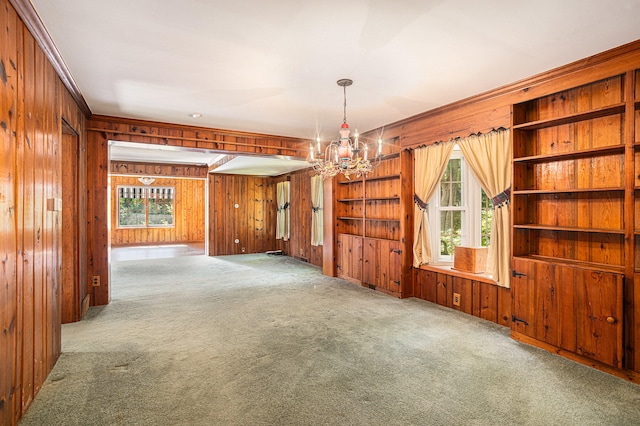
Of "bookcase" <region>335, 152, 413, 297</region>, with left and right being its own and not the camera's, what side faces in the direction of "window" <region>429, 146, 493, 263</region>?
left

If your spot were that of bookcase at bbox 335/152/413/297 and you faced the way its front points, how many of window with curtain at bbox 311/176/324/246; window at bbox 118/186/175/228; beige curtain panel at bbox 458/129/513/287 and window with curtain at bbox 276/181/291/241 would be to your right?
3

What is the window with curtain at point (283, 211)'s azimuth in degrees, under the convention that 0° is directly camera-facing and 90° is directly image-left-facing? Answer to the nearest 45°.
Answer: approximately 45°

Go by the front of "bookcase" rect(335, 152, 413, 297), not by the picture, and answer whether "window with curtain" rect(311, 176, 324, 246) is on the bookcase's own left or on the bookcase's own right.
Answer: on the bookcase's own right

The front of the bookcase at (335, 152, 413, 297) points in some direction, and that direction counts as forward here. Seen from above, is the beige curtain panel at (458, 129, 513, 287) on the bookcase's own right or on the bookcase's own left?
on the bookcase's own left

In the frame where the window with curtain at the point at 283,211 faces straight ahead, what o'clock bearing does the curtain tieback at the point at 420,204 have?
The curtain tieback is roughly at 10 o'clock from the window with curtain.

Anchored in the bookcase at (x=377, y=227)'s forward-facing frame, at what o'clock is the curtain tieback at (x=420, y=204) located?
The curtain tieback is roughly at 9 o'clock from the bookcase.

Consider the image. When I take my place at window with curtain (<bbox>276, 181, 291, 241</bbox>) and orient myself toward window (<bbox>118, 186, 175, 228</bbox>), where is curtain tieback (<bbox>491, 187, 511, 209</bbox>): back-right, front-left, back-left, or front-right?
back-left

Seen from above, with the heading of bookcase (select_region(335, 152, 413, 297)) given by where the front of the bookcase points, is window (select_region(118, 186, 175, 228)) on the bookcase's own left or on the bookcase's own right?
on the bookcase's own right

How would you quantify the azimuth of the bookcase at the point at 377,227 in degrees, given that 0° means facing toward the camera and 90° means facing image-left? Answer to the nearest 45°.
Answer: approximately 45°

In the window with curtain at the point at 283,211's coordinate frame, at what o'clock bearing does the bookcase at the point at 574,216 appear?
The bookcase is roughly at 10 o'clock from the window with curtain.
